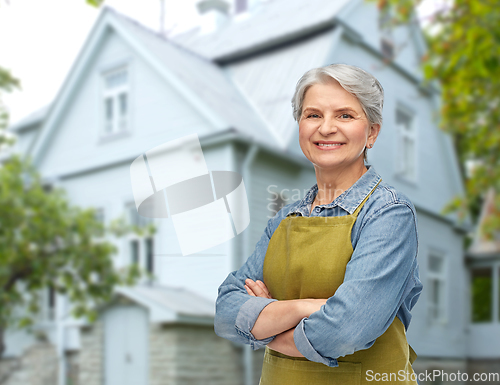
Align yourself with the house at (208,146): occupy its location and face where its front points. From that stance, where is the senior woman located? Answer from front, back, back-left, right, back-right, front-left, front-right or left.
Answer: front-left

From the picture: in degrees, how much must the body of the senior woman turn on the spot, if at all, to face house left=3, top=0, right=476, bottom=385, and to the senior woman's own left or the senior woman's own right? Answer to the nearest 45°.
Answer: approximately 135° to the senior woman's own right

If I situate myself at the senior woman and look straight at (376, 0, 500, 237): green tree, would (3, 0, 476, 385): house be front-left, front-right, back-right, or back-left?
front-left

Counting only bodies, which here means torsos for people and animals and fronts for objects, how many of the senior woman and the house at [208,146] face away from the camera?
0

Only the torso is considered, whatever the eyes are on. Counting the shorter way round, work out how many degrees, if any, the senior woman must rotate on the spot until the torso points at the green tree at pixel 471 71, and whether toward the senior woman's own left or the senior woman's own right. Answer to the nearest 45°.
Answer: approximately 135° to the senior woman's own right

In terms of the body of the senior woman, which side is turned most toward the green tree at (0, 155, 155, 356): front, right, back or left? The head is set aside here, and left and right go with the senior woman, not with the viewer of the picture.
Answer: right

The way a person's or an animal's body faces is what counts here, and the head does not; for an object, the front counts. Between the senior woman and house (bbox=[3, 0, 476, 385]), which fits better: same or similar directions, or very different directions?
same or similar directions

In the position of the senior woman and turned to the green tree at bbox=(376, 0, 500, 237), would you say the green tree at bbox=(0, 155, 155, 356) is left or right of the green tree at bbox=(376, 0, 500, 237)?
left

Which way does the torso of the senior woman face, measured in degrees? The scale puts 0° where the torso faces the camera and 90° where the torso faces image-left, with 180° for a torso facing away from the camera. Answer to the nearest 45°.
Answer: approximately 45°

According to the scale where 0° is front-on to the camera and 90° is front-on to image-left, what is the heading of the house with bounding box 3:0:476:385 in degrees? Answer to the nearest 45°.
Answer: approximately 45°
